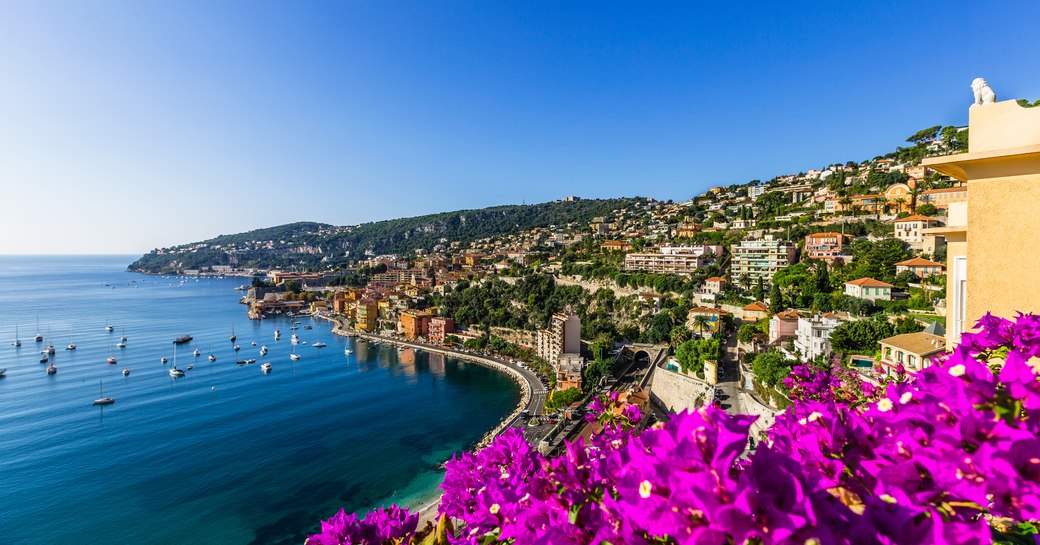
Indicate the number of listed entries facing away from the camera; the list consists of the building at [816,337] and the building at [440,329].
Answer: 0

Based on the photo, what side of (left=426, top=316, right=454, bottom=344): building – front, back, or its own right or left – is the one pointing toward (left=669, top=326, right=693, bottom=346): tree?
left

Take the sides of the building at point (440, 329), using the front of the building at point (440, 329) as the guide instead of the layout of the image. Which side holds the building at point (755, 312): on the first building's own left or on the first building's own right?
on the first building's own left

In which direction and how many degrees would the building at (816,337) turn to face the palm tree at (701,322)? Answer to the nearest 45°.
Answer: approximately 90° to its right

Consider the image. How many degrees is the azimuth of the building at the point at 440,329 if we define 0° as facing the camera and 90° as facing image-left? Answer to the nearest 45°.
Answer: approximately 45°

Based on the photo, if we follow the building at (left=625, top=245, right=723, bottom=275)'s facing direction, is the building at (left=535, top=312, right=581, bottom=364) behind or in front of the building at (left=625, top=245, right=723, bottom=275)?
in front

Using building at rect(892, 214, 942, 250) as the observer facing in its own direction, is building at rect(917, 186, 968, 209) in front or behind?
behind

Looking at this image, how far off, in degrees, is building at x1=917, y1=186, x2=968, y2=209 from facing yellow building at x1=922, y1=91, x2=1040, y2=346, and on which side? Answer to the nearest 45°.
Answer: approximately 45° to its left

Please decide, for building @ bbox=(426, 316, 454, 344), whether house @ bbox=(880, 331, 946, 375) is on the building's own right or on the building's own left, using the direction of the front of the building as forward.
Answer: on the building's own left

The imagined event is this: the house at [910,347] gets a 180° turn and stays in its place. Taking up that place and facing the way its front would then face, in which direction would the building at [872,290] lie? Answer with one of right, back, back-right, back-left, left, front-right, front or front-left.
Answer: front-left

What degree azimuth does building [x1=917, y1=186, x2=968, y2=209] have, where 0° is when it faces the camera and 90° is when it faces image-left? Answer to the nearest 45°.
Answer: approximately 45°

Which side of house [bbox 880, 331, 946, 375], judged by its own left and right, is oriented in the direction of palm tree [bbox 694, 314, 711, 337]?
right

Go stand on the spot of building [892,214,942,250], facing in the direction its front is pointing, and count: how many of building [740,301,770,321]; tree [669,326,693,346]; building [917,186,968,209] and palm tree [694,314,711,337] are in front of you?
3
